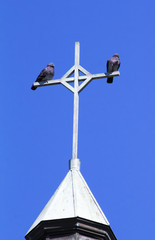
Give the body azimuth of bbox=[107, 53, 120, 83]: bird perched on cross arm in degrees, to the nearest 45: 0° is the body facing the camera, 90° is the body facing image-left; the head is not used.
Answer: approximately 315°

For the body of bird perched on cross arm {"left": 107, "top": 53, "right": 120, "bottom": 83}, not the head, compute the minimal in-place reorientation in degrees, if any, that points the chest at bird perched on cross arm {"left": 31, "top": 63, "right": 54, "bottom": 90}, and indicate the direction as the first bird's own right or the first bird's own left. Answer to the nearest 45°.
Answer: approximately 135° to the first bird's own right
